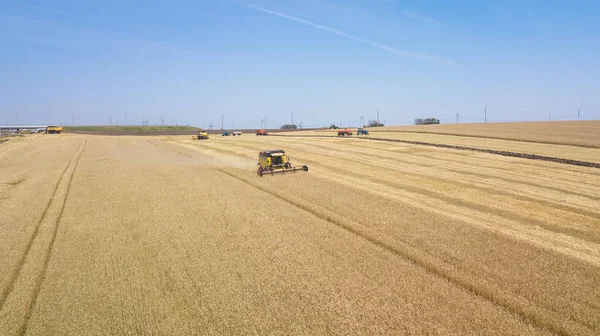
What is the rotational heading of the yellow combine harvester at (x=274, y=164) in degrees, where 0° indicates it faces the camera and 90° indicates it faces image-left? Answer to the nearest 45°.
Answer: approximately 315°
